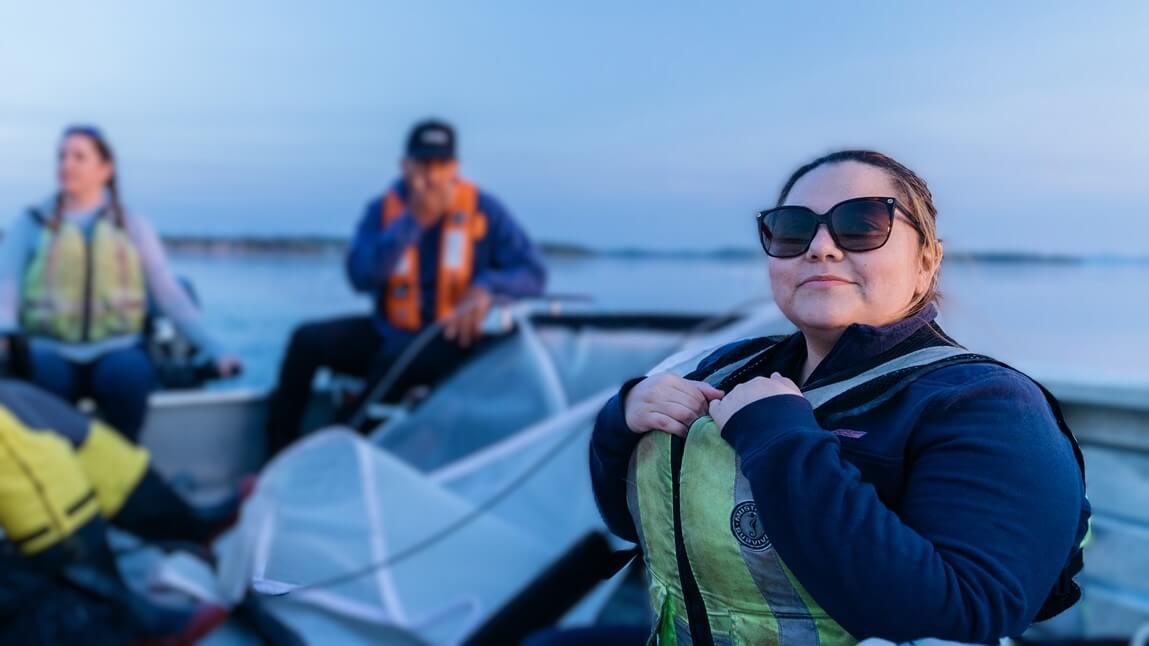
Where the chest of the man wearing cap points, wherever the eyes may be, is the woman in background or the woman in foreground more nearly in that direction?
the woman in foreground

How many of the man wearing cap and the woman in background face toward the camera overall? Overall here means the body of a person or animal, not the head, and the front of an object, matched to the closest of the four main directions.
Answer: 2

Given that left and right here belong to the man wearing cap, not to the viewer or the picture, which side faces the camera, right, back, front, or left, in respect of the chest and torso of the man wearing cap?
front

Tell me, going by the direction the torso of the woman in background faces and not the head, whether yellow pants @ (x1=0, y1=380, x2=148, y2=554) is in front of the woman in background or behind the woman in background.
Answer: in front

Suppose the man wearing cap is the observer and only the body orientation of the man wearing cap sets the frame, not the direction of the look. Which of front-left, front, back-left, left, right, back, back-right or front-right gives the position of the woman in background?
right

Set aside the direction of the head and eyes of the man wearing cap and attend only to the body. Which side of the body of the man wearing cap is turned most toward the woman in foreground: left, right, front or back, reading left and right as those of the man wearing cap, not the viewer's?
front

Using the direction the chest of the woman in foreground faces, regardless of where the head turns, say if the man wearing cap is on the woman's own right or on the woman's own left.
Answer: on the woman's own right

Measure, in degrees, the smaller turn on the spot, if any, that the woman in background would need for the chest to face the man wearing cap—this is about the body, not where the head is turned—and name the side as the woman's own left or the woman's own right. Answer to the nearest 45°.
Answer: approximately 90° to the woman's own left

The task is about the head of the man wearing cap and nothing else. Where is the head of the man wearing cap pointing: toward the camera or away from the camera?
toward the camera

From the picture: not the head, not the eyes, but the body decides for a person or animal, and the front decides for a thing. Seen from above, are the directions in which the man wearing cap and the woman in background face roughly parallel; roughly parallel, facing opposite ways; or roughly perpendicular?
roughly parallel

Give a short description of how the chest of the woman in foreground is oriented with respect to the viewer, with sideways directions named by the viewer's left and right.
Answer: facing the viewer and to the left of the viewer
